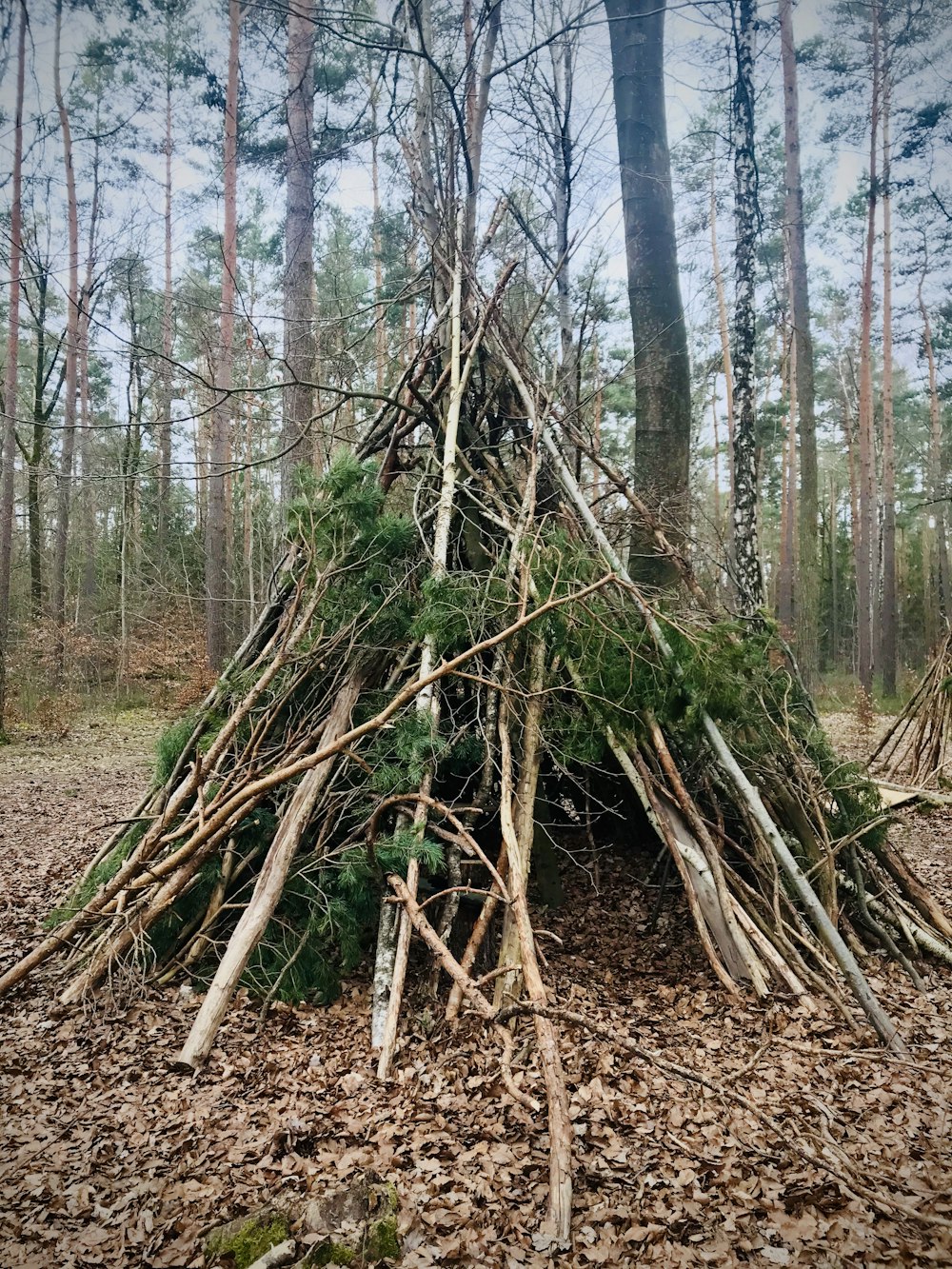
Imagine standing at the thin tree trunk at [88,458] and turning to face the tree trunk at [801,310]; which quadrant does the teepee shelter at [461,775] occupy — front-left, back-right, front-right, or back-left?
front-right

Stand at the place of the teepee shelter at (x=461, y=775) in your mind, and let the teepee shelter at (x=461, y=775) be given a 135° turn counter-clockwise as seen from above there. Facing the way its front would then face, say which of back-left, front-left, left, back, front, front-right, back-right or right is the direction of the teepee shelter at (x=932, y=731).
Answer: front

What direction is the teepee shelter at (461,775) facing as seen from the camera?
toward the camera

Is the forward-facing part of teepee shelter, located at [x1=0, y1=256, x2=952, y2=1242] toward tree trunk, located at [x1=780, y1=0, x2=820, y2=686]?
no

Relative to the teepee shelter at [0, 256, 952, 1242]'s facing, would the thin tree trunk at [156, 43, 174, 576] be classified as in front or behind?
behind

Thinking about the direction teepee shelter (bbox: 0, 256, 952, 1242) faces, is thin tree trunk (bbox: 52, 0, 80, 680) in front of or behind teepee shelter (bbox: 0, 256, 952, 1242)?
behind

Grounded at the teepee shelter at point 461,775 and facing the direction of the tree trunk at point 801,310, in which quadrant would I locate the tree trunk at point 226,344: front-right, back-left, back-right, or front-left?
front-left

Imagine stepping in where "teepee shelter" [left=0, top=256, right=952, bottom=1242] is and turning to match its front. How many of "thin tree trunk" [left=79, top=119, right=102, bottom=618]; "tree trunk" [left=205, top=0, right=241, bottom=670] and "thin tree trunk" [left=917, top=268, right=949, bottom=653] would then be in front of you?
0

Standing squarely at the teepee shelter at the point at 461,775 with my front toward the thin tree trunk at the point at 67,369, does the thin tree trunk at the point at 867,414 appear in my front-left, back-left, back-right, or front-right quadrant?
front-right

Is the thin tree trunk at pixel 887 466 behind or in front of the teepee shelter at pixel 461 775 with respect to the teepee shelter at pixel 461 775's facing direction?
behind

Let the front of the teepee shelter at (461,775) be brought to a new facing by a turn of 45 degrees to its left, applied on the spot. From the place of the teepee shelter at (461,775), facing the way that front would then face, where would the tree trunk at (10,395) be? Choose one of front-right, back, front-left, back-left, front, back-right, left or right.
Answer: back

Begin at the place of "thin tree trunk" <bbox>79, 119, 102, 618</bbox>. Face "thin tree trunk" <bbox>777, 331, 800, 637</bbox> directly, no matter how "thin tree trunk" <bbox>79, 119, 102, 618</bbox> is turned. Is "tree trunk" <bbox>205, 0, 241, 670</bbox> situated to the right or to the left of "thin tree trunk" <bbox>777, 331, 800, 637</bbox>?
right

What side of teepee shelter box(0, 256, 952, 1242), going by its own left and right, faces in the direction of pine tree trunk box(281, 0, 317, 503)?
back

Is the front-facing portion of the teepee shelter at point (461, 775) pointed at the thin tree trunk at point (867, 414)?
no

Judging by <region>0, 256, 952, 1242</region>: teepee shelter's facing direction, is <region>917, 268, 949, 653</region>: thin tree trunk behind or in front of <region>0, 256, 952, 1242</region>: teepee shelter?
behind

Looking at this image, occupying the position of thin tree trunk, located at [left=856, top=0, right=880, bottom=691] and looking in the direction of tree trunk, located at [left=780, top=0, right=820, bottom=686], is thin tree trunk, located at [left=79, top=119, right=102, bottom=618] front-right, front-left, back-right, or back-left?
front-right

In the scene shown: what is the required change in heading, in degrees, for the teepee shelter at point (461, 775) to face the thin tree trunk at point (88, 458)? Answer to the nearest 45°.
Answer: approximately 135° to its right

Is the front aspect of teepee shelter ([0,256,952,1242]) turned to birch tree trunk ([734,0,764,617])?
no
